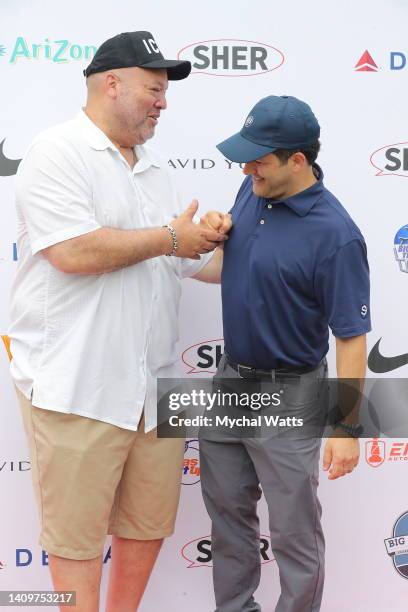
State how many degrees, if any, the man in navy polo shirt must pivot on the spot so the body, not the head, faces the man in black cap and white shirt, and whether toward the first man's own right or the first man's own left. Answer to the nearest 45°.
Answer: approximately 45° to the first man's own right

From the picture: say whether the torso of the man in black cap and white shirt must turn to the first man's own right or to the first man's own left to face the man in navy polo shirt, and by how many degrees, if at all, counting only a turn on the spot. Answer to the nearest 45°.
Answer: approximately 45° to the first man's own left

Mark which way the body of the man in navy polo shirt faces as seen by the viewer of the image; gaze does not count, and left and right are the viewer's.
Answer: facing the viewer and to the left of the viewer

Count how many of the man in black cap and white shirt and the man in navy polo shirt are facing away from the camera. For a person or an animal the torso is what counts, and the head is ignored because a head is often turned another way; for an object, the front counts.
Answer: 0

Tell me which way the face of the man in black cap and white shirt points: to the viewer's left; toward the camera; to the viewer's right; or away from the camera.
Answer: to the viewer's right

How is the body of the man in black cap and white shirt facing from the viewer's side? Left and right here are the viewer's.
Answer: facing the viewer and to the right of the viewer

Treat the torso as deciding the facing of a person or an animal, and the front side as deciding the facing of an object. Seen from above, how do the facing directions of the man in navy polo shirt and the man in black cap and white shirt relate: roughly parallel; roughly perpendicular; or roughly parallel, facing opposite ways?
roughly perpendicular
